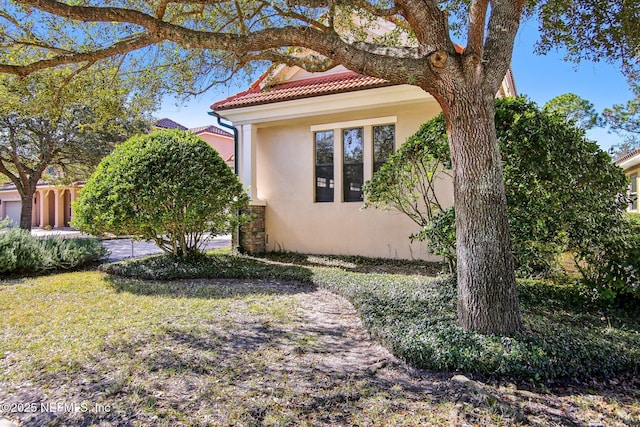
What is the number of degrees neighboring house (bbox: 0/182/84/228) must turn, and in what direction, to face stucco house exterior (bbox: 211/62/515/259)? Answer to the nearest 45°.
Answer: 0° — it already faces it

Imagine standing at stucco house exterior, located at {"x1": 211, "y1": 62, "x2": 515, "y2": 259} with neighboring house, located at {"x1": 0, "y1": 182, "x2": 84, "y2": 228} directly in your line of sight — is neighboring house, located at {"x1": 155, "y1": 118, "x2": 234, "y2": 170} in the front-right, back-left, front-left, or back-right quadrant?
front-right

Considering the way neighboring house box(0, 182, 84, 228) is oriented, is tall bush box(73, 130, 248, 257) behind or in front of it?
in front

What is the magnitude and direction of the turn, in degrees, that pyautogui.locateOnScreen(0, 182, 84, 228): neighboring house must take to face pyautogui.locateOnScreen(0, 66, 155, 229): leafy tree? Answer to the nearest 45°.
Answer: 0° — it already faces it

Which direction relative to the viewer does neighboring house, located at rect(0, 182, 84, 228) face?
toward the camera

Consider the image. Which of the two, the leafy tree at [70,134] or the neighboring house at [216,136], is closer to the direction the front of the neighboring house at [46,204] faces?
the leafy tree
